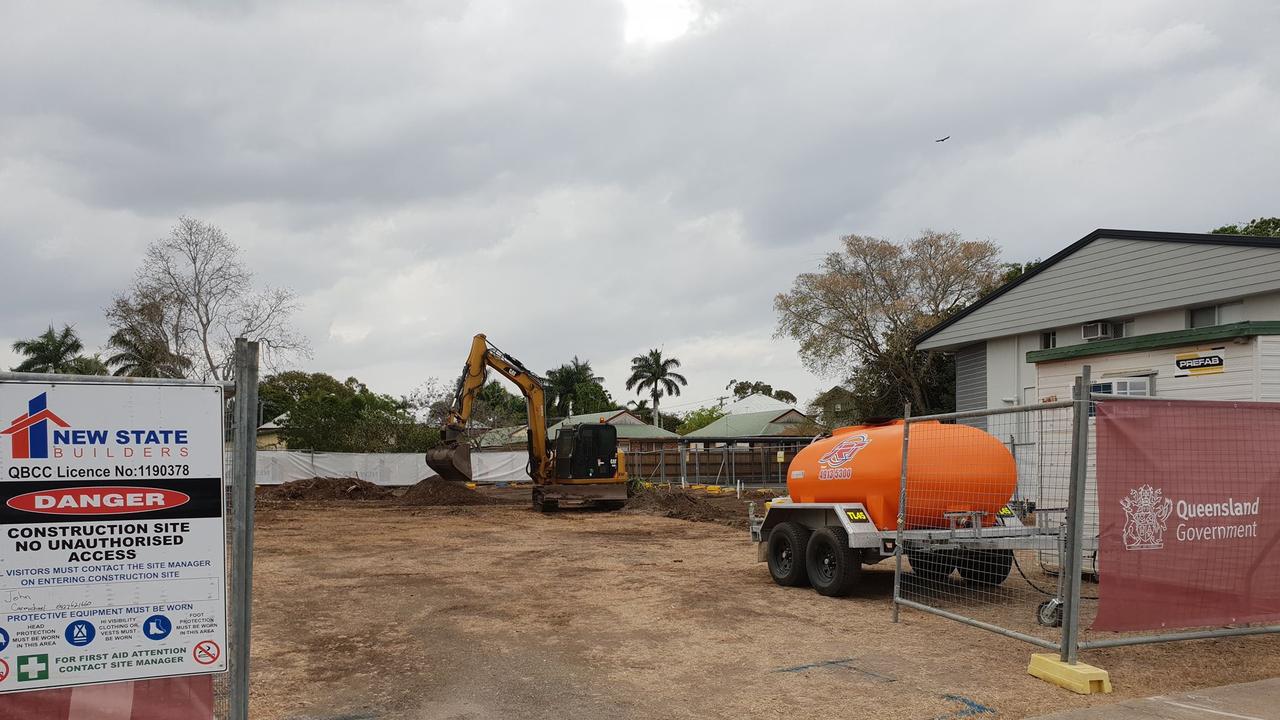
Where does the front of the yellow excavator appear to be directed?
to the viewer's left

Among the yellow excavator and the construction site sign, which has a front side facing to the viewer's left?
the yellow excavator

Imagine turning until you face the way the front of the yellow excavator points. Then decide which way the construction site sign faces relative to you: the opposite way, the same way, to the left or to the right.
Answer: to the left

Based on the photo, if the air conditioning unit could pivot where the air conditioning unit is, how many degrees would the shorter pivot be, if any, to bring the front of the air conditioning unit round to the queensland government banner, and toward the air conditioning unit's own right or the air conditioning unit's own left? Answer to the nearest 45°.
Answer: approximately 45° to the air conditioning unit's own left

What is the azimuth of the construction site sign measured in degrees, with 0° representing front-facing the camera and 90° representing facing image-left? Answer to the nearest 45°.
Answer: approximately 0°

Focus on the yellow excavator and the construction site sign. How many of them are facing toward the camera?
1

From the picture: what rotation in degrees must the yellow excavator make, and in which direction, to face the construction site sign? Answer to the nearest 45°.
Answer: approximately 90° to its left

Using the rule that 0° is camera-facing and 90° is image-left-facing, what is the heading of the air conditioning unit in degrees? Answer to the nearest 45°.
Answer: approximately 45°

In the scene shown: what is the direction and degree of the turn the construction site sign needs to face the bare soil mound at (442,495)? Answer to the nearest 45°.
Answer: approximately 180°
